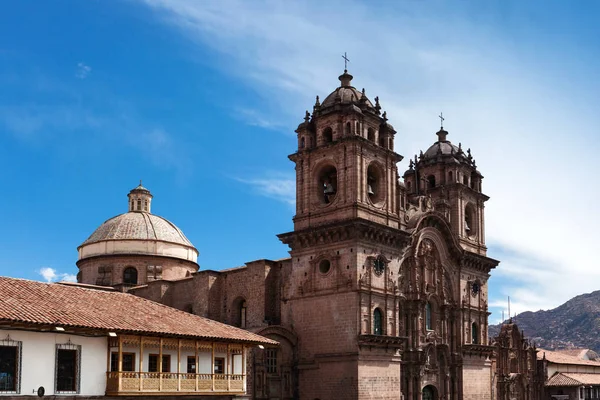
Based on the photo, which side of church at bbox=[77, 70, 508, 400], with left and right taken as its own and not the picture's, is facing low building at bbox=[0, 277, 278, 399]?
right

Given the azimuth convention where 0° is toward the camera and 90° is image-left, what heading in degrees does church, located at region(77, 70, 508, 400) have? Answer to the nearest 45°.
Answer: approximately 315°
